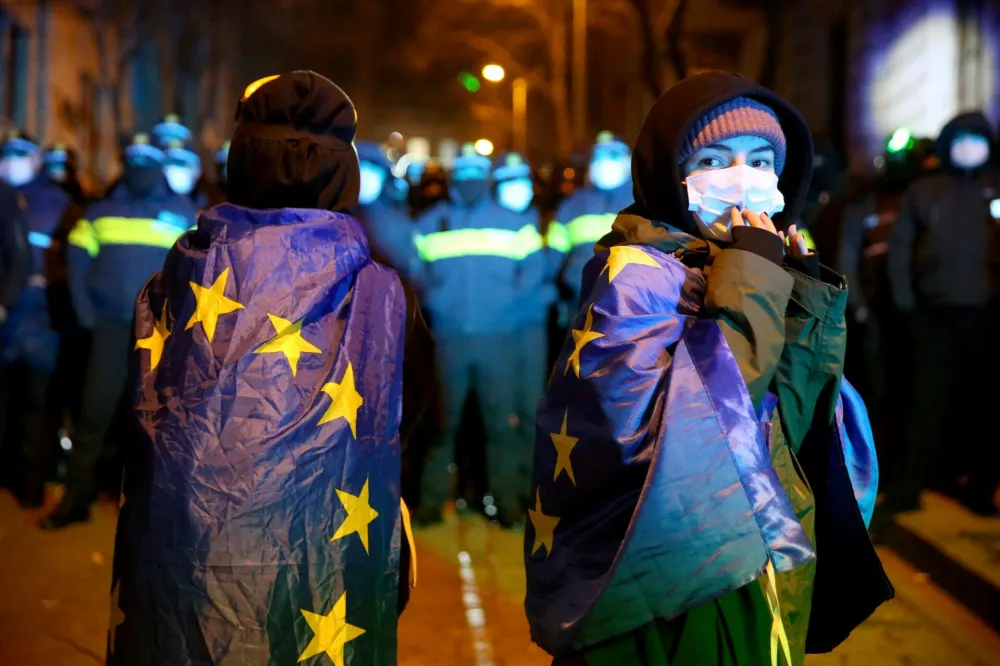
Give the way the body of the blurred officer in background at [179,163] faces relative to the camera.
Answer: toward the camera

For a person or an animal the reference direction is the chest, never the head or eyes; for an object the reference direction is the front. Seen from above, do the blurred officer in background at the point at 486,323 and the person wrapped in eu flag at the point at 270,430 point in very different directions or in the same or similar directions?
very different directions

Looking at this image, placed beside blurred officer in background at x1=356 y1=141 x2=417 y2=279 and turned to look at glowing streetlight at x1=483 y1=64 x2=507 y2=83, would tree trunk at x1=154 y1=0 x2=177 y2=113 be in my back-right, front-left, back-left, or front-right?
front-left

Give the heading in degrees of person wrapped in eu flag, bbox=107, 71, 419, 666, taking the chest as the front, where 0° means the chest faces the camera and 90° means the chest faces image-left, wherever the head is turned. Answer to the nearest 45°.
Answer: approximately 180°

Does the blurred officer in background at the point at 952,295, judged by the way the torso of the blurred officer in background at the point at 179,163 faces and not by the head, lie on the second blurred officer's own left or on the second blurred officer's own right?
on the second blurred officer's own left

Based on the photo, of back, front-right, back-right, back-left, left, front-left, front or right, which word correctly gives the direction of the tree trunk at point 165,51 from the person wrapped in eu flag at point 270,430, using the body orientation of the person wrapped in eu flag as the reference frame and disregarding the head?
front

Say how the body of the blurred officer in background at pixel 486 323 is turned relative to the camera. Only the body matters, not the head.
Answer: toward the camera

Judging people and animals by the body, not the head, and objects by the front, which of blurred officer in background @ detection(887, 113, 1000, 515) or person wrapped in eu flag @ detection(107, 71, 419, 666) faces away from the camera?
the person wrapped in eu flag

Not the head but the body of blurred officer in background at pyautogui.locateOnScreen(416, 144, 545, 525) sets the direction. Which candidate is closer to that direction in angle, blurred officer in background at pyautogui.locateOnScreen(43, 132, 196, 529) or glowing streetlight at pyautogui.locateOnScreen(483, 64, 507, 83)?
the blurred officer in background

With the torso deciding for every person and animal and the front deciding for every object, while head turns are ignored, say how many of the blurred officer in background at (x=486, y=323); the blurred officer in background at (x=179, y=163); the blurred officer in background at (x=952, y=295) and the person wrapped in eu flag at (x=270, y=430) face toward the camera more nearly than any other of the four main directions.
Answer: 3
